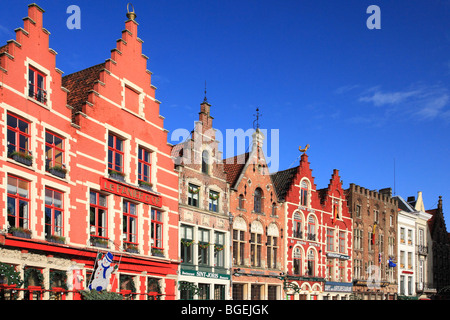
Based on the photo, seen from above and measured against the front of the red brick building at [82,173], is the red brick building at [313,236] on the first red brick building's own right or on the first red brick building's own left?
on the first red brick building's own left

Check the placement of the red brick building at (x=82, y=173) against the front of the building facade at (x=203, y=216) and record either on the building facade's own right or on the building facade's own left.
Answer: on the building facade's own right

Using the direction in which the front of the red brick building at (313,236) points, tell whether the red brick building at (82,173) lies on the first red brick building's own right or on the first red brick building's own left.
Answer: on the first red brick building's own right

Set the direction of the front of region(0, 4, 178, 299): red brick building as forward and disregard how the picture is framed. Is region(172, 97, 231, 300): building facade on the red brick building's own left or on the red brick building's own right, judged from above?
on the red brick building's own left
